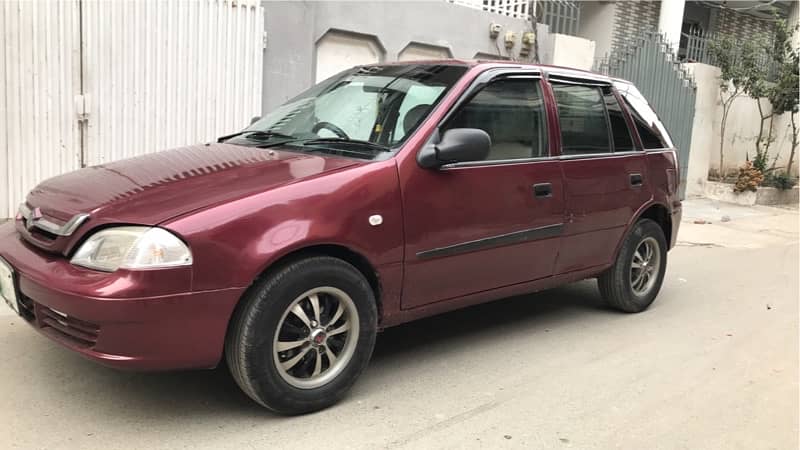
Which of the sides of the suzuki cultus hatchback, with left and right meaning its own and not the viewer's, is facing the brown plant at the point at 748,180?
back

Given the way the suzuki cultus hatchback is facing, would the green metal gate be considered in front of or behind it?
behind

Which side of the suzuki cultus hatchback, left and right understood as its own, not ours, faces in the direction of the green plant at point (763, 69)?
back

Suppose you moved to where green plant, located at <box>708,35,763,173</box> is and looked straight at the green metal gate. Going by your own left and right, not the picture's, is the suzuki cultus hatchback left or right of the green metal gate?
left

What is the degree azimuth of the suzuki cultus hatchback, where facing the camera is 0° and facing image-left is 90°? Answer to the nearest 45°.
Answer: approximately 45°

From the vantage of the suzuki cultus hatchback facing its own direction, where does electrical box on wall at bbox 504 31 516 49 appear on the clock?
The electrical box on wall is roughly at 5 o'clock from the suzuki cultus hatchback.

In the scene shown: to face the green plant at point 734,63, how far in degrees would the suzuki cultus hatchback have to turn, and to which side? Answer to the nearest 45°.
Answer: approximately 180°

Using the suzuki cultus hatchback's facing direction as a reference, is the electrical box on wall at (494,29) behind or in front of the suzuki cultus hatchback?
behind

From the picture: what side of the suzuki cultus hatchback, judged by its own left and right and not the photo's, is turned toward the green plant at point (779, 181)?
back

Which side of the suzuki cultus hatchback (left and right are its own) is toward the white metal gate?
right
